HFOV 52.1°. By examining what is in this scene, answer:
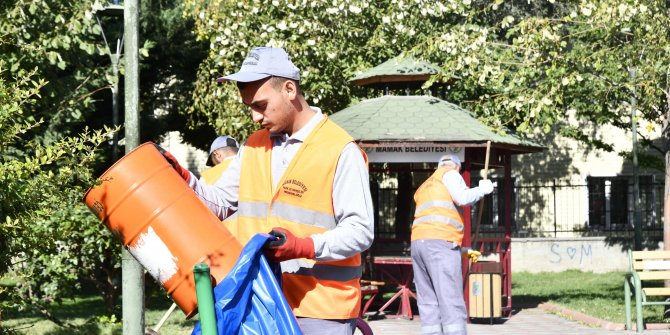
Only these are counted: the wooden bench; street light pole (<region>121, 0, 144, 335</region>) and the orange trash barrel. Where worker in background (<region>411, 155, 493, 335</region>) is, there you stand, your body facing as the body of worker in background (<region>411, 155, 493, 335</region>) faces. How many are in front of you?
1

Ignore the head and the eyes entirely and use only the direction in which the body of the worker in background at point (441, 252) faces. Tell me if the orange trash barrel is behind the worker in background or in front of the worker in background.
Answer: behind

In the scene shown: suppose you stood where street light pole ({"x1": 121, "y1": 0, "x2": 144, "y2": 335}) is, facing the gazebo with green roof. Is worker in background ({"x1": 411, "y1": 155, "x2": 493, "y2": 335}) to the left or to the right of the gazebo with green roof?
right

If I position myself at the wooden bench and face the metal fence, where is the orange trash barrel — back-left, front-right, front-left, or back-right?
back-left

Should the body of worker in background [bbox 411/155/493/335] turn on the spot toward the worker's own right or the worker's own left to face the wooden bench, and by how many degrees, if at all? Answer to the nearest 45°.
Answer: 0° — they already face it

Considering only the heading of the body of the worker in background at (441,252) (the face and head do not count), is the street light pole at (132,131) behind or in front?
behind

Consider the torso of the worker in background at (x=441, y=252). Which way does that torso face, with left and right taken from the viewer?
facing away from the viewer and to the right of the viewer

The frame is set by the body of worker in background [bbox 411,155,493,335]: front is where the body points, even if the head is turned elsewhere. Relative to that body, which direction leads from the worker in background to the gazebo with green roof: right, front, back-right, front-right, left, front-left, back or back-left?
front-left

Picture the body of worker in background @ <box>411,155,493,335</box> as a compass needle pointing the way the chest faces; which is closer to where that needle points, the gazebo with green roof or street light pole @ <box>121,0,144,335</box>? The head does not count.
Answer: the gazebo with green roof

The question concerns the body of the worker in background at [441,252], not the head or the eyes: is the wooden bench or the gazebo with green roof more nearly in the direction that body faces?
the wooden bench
